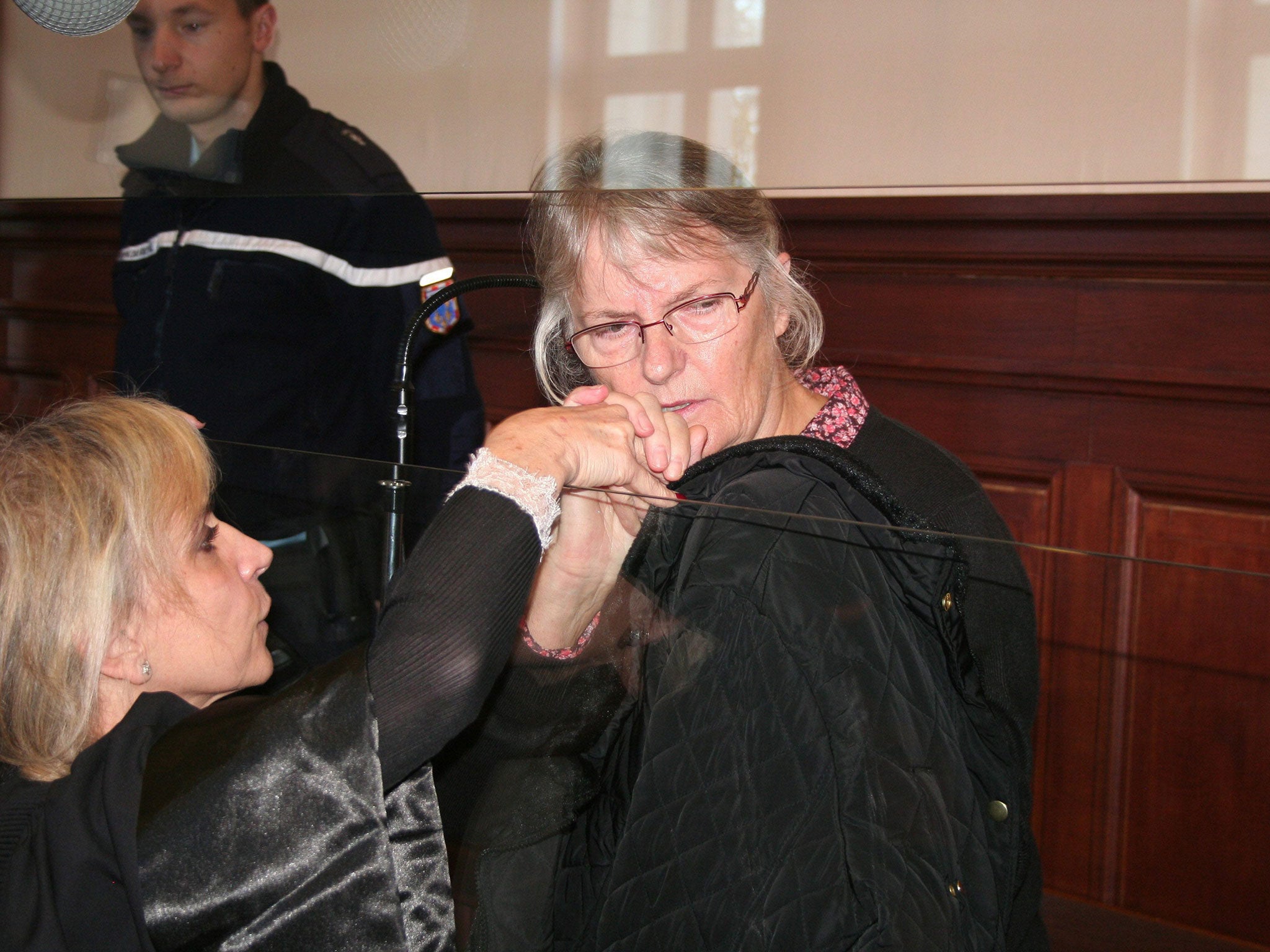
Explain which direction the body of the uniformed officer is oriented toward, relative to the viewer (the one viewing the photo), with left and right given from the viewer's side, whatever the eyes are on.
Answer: facing the viewer and to the left of the viewer

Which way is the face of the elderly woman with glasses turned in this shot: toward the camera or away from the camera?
toward the camera

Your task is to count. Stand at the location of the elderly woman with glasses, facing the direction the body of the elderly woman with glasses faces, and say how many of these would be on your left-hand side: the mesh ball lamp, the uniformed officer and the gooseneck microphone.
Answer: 0

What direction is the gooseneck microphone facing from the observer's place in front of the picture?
facing to the right of the viewer

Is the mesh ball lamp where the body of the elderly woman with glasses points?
no

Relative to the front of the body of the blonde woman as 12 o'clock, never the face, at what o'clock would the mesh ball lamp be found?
The mesh ball lamp is roughly at 10 o'clock from the blonde woman.

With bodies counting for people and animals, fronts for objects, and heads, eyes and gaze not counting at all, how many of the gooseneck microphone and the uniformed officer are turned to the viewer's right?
1

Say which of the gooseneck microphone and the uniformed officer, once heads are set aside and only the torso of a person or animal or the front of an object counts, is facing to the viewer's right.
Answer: the gooseneck microphone

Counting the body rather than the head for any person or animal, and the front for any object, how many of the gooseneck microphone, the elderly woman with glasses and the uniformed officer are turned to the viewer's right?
1

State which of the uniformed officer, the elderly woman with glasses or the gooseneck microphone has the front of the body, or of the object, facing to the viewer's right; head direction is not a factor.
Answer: the gooseneck microphone

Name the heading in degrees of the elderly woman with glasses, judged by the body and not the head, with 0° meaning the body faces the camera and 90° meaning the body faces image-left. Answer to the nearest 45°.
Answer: approximately 45°

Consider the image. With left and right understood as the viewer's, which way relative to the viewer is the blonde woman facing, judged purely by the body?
facing away from the viewer and to the right of the viewer

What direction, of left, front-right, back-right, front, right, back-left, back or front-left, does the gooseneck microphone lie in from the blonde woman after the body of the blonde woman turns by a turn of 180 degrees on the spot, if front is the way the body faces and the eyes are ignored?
back-right

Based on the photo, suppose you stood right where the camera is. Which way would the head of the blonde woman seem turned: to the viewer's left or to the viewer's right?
to the viewer's right

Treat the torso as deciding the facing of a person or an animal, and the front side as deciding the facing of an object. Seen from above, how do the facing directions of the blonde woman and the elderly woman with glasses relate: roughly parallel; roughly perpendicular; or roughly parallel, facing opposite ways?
roughly parallel, facing opposite ways

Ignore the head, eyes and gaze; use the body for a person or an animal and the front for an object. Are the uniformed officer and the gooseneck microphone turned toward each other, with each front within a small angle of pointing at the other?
no

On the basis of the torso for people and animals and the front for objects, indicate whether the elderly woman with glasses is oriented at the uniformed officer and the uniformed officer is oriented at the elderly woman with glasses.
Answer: no
